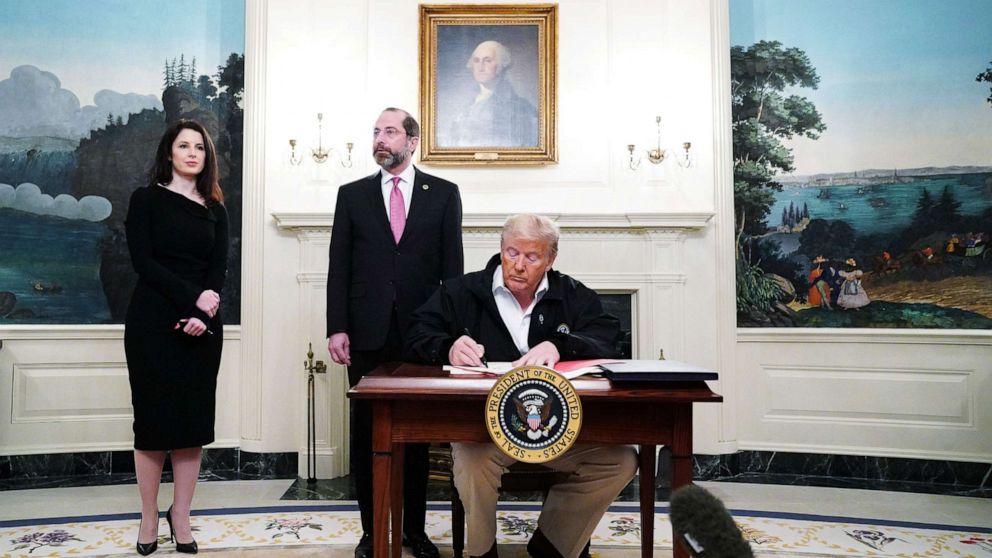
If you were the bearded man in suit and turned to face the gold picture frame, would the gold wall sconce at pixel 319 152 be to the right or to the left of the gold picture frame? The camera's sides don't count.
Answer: left

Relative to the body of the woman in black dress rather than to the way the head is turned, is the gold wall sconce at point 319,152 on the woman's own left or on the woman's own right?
on the woman's own left

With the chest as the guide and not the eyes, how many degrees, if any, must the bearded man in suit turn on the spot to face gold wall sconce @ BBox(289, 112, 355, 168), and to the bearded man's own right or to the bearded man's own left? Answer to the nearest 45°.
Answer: approximately 180°

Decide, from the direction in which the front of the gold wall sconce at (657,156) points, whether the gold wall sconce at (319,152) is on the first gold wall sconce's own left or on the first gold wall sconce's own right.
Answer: on the first gold wall sconce's own right

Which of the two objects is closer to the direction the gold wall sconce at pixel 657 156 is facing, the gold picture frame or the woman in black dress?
the woman in black dress
